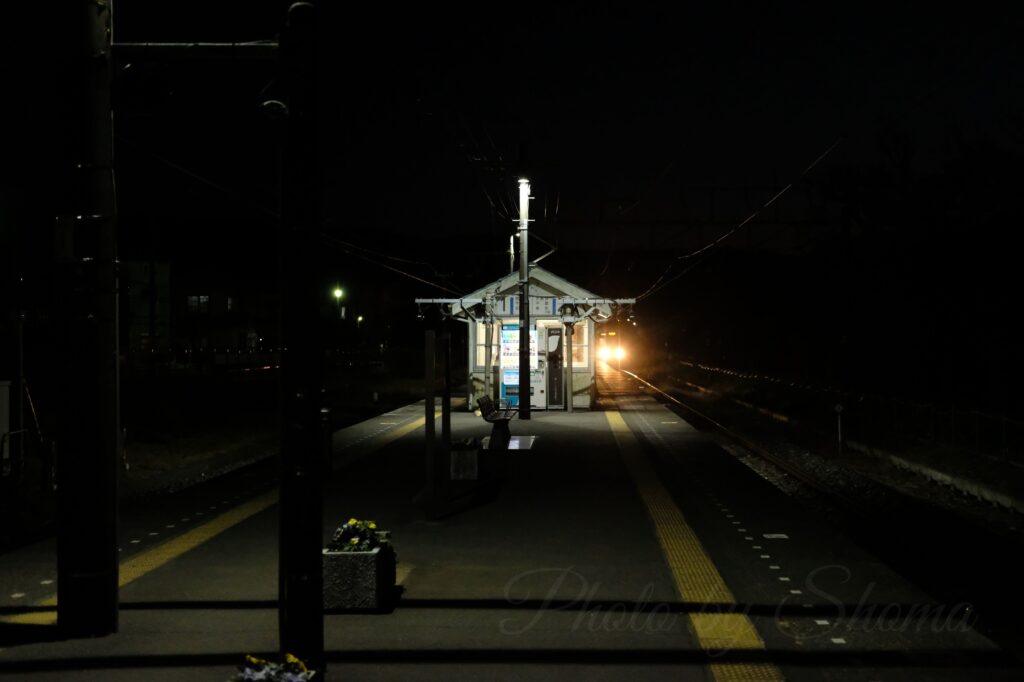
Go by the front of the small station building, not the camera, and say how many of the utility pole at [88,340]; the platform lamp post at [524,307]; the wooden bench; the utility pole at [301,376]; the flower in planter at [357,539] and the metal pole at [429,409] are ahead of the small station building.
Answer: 6

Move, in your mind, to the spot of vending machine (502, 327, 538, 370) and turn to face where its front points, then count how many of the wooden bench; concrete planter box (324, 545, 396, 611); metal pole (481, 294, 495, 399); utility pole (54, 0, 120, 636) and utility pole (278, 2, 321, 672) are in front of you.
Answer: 4

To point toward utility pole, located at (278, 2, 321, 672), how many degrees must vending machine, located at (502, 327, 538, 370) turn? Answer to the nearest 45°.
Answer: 0° — it already faces it

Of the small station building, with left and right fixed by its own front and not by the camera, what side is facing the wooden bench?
front

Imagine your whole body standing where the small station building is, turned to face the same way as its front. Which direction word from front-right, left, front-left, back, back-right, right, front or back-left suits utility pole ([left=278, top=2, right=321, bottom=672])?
front

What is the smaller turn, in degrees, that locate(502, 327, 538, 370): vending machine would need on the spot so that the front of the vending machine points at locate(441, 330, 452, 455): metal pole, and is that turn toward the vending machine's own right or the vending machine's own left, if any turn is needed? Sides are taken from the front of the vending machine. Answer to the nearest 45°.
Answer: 0° — it already faces it

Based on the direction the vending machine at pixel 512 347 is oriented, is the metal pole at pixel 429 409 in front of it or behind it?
in front

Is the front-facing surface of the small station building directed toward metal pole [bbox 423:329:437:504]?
yes

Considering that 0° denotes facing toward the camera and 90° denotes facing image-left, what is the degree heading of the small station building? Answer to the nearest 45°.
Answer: approximately 0°

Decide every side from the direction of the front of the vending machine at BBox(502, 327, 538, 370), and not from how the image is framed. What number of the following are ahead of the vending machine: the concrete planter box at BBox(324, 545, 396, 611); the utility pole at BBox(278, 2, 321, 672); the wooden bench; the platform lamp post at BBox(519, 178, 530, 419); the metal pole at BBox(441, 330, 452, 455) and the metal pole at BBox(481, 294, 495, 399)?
6

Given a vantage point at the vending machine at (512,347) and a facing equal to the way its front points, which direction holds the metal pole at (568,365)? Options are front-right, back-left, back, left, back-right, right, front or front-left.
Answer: left

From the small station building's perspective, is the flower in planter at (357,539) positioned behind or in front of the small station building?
in front

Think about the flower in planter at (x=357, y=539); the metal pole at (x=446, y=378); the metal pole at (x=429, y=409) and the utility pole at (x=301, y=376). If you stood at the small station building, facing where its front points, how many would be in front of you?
4

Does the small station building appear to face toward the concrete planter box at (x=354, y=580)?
yes

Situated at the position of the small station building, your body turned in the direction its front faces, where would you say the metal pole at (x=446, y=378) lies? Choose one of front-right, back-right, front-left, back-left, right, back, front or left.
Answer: front

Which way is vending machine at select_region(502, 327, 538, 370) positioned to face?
toward the camera
